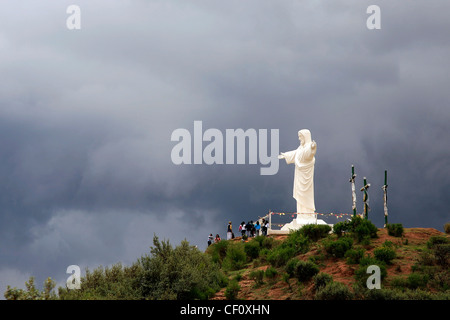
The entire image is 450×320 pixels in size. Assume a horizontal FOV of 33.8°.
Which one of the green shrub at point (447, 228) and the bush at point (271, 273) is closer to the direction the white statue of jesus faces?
the bush

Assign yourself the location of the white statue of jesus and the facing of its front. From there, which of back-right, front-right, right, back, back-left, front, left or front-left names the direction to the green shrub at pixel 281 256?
front-left
